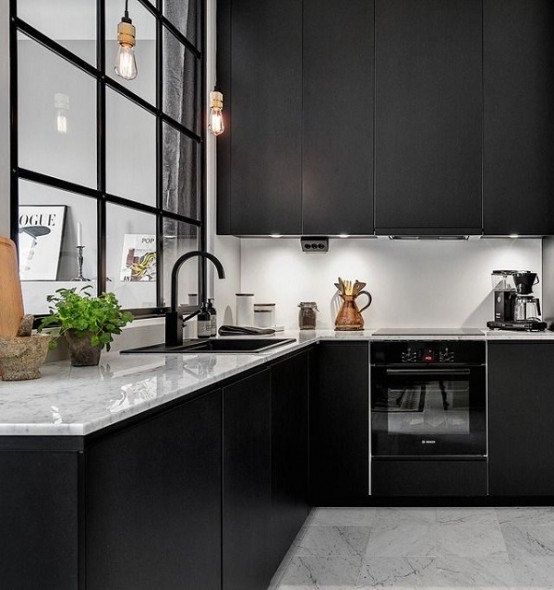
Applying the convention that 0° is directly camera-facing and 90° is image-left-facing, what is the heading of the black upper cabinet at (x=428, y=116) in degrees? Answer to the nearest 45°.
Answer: approximately 0°

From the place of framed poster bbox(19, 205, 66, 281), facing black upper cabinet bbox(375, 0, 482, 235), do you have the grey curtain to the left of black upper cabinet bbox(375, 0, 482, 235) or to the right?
left

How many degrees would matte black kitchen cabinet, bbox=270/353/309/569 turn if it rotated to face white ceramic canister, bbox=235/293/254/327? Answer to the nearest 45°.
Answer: approximately 90° to its left

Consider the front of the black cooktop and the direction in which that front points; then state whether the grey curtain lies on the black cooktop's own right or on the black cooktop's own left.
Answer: on the black cooktop's own right

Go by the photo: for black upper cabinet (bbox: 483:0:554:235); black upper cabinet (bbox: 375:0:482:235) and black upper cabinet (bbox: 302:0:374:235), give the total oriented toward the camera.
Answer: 3

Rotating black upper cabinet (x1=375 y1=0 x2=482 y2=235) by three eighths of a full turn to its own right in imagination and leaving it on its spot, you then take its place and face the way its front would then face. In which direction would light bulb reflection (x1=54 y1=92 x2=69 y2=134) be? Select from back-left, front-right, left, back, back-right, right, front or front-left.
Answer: left

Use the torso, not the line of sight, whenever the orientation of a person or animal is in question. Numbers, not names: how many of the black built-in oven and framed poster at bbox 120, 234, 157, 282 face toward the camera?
2

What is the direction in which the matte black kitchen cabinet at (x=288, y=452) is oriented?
to the viewer's right

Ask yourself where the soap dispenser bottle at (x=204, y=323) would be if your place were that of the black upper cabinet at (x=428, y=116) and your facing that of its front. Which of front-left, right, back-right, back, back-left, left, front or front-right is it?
front-right

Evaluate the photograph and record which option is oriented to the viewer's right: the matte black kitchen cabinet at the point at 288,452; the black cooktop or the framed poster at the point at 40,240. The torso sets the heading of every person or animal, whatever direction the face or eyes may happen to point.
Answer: the matte black kitchen cabinet
